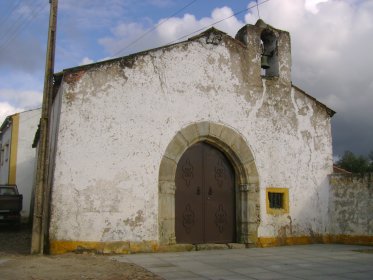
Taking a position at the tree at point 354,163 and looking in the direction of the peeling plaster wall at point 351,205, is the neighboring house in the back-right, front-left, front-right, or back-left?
front-right

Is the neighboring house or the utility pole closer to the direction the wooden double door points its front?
the utility pole

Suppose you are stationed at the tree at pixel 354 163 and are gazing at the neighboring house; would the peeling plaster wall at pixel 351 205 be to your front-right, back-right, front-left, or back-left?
front-left

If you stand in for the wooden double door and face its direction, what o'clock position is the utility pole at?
The utility pole is roughly at 2 o'clock from the wooden double door.

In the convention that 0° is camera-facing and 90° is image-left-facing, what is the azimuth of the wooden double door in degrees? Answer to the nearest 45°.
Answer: approximately 0°

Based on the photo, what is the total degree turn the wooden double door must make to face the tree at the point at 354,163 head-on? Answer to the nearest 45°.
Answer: approximately 135° to its left

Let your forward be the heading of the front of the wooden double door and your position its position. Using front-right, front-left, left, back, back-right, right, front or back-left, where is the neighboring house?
back-right

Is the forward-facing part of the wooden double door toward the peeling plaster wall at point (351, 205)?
no
